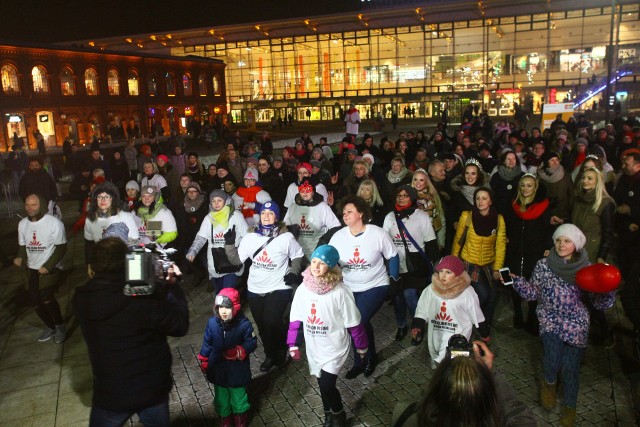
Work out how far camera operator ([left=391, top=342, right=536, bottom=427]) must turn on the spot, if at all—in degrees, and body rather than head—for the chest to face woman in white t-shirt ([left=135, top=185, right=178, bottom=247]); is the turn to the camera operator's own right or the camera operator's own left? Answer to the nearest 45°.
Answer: approximately 45° to the camera operator's own left

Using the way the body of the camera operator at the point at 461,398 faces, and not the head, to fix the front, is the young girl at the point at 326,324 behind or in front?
in front

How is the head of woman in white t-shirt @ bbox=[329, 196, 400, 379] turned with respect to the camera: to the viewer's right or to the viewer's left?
to the viewer's left

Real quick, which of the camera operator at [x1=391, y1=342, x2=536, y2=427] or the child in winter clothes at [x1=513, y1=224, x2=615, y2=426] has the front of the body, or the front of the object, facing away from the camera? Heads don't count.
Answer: the camera operator

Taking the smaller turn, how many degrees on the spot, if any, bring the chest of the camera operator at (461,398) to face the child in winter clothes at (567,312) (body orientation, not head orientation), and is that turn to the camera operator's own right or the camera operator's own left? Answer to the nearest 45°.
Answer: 0° — they already face them

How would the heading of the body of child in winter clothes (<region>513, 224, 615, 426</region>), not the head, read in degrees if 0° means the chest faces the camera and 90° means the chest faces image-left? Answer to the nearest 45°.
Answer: approximately 45°

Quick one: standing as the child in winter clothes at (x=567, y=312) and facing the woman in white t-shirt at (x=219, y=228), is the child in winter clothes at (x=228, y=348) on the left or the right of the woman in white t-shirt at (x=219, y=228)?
left

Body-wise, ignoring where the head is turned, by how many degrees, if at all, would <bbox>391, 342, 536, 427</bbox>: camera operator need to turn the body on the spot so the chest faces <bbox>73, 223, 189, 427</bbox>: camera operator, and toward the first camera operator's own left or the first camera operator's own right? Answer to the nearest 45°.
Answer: approximately 90° to the first camera operator's own left

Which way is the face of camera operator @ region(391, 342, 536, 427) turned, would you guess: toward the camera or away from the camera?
away from the camera

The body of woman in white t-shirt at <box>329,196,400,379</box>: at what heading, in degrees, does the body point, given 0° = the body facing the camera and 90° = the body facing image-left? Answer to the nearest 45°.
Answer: approximately 45°

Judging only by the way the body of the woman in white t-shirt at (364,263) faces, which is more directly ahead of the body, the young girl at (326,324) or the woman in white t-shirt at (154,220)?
the young girl

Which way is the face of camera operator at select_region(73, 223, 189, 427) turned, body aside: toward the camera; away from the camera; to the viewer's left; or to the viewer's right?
away from the camera

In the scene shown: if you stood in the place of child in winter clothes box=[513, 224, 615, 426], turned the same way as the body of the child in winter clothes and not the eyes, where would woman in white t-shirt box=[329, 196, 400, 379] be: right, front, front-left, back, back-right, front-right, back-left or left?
front-right

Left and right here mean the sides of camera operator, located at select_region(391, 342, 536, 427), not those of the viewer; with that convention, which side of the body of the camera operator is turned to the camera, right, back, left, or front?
back
